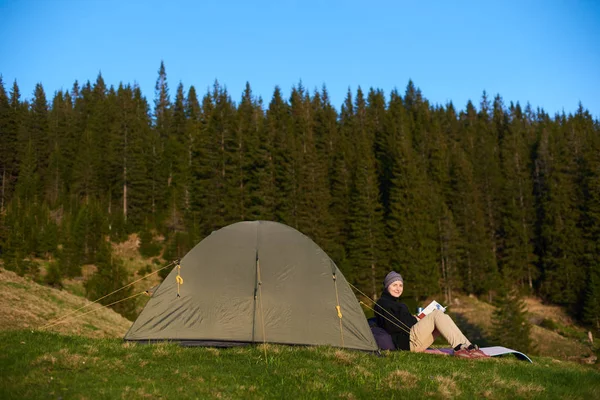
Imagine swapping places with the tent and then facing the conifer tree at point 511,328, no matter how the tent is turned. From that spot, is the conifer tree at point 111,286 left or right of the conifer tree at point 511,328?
left

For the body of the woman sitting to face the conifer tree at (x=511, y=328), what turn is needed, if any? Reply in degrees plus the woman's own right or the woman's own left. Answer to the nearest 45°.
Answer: approximately 90° to the woman's own left

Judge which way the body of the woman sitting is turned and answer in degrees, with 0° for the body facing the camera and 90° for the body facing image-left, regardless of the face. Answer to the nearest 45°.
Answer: approximately 270°

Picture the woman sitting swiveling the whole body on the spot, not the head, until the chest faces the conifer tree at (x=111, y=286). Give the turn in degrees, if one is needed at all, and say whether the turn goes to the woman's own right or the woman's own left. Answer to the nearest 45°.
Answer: approximately 135° to the woman's own left

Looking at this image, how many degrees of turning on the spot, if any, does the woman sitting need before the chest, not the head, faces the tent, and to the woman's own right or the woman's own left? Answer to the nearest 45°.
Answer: approximately 180°

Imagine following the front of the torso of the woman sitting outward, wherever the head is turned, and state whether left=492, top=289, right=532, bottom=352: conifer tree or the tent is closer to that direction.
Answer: the conifer tree
